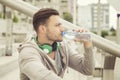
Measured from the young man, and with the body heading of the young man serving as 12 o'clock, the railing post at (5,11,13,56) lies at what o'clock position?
The railing post is roughly at 7 o'clock from the young man.

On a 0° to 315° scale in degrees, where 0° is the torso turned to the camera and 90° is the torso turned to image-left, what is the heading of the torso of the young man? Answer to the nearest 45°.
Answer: approximately 315°

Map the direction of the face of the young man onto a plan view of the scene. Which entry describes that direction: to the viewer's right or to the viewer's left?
to the viewer's right
